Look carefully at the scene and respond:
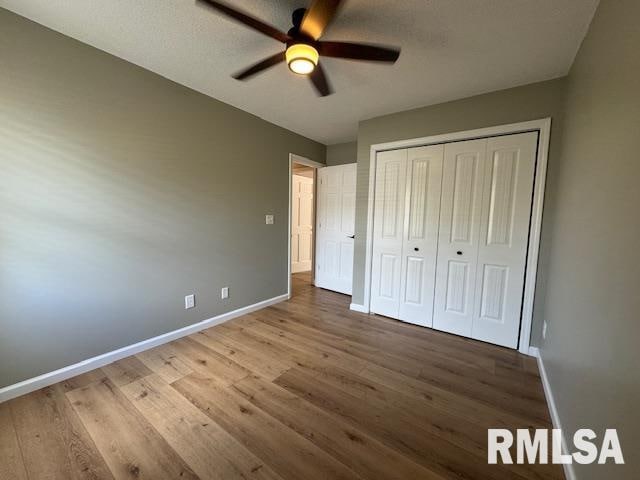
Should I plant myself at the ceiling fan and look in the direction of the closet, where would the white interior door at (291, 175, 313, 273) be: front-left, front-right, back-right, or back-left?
front-left

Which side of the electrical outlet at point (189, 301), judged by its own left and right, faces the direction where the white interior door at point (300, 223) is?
left

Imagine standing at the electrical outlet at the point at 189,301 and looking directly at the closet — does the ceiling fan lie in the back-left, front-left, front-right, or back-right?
front-right

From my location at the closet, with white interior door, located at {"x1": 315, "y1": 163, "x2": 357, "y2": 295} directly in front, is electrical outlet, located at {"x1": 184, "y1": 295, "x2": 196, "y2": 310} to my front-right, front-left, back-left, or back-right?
front-left

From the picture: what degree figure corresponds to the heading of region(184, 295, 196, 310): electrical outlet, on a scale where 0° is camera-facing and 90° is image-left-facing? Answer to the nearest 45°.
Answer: approximately 315°

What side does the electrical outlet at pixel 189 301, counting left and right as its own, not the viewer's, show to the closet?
front

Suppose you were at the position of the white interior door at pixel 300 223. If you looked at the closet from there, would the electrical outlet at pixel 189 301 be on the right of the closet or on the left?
right

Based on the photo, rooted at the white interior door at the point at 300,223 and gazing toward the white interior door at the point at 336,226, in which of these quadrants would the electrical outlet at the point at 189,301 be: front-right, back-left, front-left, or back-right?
front-right

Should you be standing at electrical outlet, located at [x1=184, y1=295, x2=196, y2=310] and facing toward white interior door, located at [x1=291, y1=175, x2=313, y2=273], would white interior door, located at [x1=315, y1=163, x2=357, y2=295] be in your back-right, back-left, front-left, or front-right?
front-right

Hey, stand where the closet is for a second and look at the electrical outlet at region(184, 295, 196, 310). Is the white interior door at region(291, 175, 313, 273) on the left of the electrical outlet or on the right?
right

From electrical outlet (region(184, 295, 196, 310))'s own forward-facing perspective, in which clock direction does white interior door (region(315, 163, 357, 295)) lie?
The white interior door is roughly at 10 o'clock from the electrical outlet.
